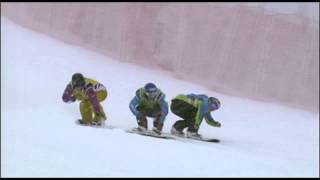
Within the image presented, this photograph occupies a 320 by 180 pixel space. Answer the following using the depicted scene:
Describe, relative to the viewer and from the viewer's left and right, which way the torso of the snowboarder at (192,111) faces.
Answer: facing to the right of the viewer

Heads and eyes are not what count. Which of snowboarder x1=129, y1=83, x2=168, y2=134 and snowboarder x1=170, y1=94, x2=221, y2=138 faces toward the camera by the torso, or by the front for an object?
snowboarder x1=129, y1=83, x2=168, y2=134

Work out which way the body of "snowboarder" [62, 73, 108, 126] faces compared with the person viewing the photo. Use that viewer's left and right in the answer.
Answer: facing the viewer and to the left of the viewer

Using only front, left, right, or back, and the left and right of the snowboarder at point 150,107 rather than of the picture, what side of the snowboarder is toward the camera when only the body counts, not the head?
front

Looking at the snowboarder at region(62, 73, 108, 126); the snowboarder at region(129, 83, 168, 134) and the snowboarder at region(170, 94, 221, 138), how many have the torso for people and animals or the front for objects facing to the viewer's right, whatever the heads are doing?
1

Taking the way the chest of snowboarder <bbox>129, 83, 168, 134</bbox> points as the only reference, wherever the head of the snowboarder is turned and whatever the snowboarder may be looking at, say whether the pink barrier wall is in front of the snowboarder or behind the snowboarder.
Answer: behind
